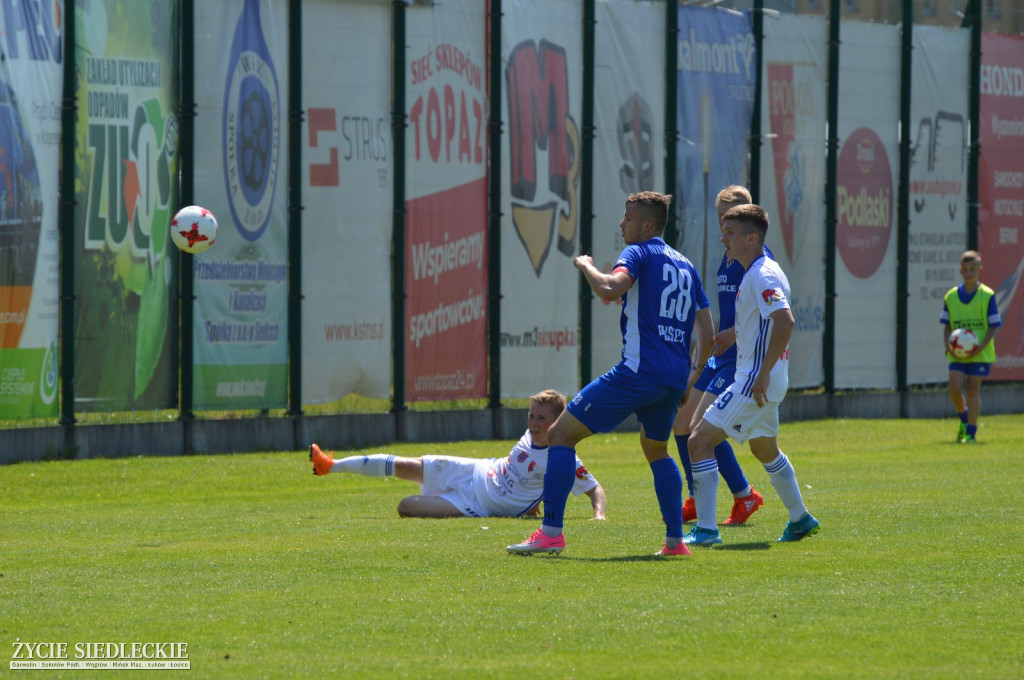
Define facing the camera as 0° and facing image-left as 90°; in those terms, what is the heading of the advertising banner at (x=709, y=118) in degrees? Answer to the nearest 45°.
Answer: approximately 0°

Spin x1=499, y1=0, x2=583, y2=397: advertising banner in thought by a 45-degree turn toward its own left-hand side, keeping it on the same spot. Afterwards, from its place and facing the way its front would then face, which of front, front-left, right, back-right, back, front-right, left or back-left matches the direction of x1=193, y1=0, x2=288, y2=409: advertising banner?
right

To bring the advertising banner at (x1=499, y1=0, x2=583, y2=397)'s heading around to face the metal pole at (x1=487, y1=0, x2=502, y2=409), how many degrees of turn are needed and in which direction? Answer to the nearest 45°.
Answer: approximately 45° to its right

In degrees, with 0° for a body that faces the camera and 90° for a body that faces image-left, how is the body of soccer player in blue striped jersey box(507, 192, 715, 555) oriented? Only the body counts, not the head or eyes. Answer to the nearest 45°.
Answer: approximately 135°

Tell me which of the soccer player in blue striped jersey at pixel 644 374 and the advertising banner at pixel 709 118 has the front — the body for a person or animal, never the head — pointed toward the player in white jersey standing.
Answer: the advertising banner

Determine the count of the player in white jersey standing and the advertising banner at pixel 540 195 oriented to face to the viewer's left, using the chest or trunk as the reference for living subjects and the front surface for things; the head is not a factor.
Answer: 1

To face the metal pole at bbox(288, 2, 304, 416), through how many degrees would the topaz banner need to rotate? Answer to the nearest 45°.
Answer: approximately 45° to its right

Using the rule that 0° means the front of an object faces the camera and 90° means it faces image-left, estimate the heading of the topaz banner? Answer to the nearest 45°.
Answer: approximately 0°

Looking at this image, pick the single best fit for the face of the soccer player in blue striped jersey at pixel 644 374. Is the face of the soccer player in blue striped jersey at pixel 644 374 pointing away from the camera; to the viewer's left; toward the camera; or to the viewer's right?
to the viewer's left

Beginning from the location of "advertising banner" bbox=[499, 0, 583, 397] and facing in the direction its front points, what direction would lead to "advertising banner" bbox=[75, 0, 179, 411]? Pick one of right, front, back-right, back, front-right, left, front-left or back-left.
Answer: front-right

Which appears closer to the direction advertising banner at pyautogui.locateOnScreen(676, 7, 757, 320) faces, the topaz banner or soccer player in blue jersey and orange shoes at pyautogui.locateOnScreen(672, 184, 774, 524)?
the soccer player in blue jersey and orange shoes

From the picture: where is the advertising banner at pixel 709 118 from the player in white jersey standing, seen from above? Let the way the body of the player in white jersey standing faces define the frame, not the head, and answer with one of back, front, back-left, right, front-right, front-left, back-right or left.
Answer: right

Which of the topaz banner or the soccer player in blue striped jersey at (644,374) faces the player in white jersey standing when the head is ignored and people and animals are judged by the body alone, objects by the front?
the topaz banner

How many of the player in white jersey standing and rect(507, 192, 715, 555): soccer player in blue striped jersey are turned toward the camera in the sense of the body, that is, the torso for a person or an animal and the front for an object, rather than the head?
0
